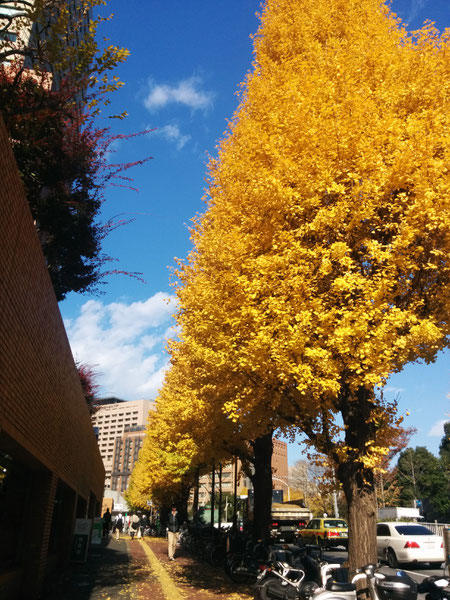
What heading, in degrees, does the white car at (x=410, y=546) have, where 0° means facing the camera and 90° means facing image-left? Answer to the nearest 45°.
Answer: approximately 135°

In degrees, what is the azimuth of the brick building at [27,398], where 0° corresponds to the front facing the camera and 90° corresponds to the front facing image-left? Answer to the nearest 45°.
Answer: approximately 270°

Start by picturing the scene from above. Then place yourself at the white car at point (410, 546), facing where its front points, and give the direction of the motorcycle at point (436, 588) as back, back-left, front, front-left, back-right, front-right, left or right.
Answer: back-left

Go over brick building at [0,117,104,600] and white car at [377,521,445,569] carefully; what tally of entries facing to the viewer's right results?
1

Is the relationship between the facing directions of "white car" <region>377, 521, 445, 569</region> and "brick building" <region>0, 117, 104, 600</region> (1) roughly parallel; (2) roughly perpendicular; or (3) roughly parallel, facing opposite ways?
roughly perpendicular

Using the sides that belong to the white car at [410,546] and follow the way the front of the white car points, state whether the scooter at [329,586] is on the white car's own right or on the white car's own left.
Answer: on the white car's own left

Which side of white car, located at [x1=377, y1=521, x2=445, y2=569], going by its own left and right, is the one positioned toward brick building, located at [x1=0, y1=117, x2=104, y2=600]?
left
